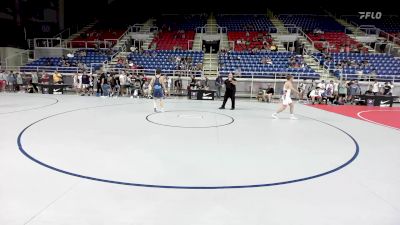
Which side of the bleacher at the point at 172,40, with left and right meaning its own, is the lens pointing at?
front

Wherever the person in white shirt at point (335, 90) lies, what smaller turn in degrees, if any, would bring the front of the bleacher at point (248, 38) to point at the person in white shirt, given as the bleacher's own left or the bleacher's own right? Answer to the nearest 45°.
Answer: approximately 45° to the bleacher's own left

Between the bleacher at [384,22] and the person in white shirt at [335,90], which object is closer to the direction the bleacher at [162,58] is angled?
the person in white shirt

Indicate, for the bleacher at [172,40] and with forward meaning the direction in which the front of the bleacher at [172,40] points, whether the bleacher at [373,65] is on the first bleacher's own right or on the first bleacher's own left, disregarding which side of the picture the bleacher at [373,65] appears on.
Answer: on the first bleacher's own left

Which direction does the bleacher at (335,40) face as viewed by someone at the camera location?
facing the viewer

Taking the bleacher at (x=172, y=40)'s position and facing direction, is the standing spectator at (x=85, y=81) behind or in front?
in front

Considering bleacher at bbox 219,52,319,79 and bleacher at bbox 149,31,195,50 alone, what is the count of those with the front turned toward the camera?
2

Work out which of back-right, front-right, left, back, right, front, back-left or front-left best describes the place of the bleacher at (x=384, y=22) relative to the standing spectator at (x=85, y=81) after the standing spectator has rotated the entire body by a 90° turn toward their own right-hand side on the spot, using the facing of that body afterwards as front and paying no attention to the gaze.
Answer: back

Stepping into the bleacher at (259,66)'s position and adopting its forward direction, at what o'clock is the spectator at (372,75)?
The spectator is roughly at 9 o'clock from the bleacher.

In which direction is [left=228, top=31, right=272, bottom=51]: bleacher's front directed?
toward the camera

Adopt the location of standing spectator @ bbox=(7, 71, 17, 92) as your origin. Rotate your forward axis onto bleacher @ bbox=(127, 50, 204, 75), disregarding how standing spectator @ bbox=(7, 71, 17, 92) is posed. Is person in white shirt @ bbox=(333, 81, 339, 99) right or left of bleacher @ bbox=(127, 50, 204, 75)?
right

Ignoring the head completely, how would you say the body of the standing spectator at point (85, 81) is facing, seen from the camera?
toward the camera

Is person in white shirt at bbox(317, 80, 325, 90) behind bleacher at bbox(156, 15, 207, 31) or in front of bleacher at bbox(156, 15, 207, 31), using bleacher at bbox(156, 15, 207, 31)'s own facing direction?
in front

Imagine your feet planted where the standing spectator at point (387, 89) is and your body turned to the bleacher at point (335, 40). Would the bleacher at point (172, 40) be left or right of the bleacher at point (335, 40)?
left

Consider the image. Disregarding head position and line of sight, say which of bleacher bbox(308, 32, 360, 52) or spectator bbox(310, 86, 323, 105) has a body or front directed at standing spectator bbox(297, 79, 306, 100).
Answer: the bleacher
